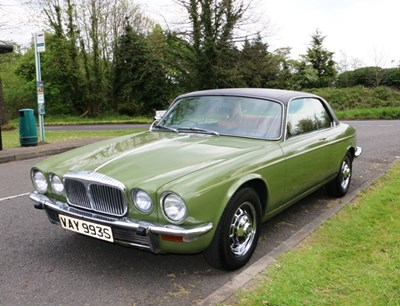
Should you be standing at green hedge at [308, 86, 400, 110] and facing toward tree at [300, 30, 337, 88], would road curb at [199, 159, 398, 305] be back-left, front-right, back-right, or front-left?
back-left

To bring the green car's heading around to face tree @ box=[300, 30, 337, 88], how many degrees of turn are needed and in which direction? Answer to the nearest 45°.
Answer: approximately 135° to its right

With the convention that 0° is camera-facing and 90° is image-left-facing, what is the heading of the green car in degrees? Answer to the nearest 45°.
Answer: approximately 45°

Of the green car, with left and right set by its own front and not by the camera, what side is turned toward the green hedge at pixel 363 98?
back

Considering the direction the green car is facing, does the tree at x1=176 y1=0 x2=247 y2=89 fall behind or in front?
behind

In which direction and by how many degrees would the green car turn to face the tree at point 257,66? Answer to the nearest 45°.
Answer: approximately 135° to its right

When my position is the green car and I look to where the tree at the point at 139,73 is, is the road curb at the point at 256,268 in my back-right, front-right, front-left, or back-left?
back-right

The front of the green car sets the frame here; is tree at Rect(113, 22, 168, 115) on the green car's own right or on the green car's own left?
on the green car's own right

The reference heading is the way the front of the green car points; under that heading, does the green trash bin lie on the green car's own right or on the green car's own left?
on the green car's own right
